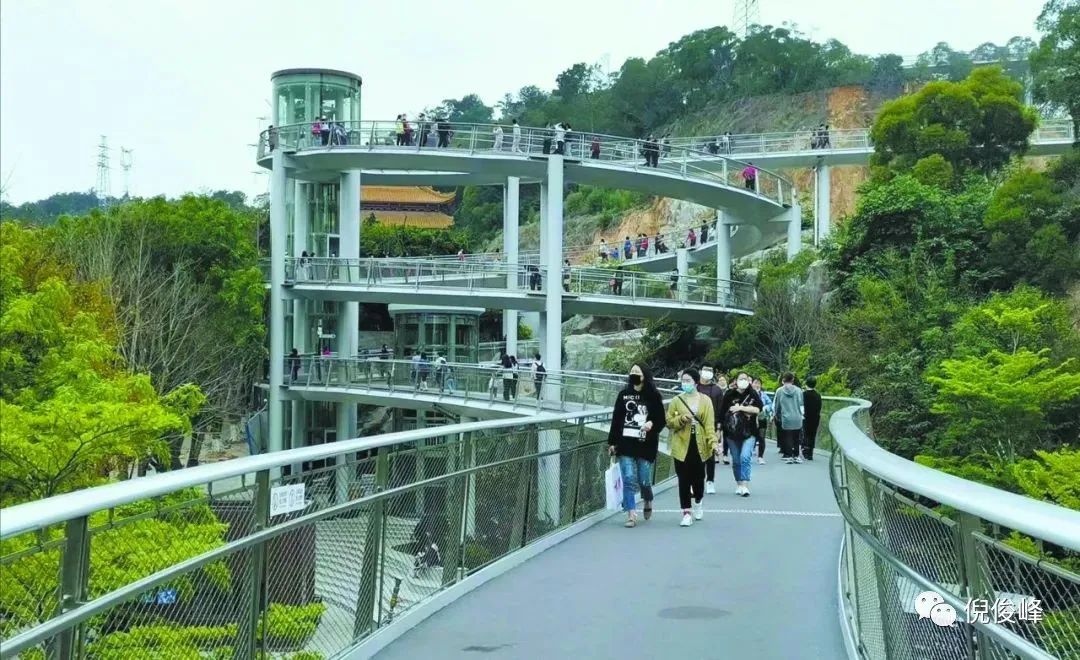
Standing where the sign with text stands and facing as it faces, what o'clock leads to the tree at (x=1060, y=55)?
The tree is roughly at 9 o'clock from the sign with text.

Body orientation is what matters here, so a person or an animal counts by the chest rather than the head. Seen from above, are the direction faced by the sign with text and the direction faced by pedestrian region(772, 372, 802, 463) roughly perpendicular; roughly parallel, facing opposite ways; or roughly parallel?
roughly perpendicular

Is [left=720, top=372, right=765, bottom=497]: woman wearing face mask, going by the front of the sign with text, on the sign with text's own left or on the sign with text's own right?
on the sign with text's own left

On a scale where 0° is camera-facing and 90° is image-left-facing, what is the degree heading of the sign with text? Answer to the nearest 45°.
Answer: approximately 315°

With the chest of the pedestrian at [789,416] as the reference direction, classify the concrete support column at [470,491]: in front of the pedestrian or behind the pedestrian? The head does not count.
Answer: behind

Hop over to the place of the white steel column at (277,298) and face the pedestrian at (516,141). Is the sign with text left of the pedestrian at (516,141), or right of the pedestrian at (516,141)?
right

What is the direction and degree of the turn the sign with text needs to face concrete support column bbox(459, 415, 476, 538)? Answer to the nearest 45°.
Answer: approximately 90° to its left

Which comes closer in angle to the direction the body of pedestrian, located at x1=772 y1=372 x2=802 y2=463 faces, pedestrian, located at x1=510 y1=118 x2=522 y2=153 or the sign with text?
the pedestrian
